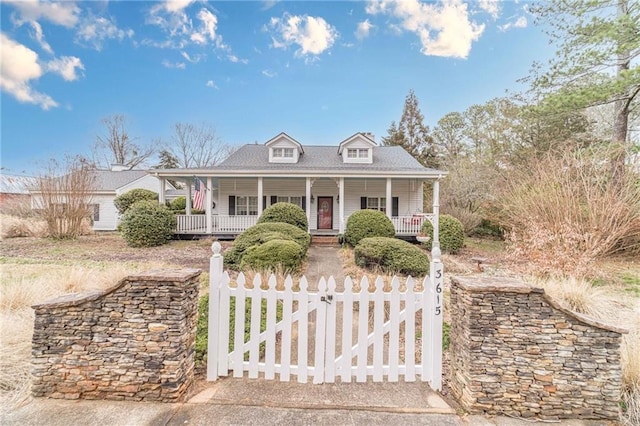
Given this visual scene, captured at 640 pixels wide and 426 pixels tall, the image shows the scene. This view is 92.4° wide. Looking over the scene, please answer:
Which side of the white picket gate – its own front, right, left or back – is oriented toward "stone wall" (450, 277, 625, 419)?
left

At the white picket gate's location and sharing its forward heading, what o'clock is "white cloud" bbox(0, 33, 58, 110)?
The white cloud is roughly at 4 o'clock from the white picket gate.

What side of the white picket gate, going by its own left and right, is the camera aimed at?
front

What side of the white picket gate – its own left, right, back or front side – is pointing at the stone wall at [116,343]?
right

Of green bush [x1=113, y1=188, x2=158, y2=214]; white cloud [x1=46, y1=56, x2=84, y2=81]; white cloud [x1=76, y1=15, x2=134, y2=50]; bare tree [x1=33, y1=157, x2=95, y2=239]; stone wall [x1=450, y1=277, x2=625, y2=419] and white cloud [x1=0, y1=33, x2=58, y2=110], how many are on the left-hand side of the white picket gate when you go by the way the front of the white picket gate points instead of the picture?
1

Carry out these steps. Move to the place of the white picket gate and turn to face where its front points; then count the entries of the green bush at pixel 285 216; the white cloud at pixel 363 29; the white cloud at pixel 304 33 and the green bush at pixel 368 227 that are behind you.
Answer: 4

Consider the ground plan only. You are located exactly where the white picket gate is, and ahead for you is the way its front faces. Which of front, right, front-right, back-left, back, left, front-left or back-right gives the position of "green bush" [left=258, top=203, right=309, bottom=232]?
back

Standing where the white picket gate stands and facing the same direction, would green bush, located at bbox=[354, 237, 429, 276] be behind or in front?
behind

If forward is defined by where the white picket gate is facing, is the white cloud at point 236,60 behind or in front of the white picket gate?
behind

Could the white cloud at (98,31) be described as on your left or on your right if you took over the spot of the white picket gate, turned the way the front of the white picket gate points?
on your right

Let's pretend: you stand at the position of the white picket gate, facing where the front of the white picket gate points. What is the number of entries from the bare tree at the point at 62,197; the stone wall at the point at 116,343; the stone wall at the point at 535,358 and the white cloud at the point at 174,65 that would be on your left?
1

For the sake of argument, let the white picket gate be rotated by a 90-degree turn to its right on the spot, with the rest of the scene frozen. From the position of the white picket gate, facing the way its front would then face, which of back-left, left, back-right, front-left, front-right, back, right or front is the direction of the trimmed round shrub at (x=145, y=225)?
front-right

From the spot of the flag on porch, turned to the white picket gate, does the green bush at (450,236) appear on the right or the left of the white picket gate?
left

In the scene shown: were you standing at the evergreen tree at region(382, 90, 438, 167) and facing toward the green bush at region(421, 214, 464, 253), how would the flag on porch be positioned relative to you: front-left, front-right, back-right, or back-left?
front-right

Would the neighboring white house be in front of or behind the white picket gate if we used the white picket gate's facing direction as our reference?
behind

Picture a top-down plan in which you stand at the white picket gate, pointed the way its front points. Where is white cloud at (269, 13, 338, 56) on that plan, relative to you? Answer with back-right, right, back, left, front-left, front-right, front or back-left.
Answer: back

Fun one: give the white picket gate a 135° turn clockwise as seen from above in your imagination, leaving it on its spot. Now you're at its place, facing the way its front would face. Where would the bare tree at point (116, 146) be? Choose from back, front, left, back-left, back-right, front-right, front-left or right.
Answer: front
